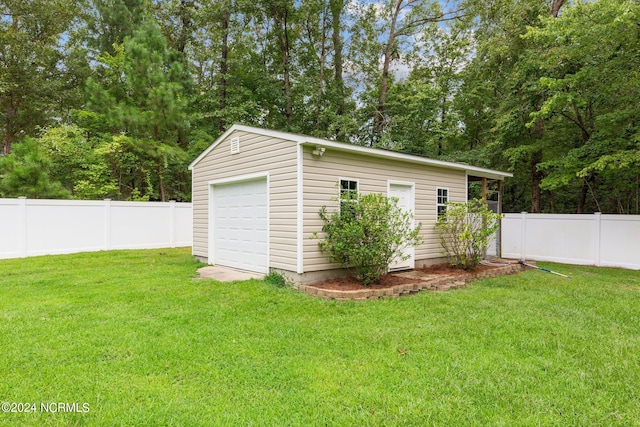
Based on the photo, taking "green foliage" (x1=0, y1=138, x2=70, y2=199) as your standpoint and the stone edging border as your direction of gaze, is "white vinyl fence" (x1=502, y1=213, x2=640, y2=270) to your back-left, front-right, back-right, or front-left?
front-left

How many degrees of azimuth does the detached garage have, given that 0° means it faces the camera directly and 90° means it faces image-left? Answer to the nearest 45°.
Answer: approximately 45°

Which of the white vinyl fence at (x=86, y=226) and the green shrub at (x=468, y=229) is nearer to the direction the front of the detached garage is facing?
the white vinyl fence

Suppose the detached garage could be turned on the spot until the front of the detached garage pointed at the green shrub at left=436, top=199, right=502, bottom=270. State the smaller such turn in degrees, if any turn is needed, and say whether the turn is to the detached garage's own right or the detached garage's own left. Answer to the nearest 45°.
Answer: approximately 135° to the detached garage's own left

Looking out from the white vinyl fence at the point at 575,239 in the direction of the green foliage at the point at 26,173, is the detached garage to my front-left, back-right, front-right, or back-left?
front-left

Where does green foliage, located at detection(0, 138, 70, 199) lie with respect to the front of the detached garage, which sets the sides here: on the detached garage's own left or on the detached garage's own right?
on the detached garage's own right

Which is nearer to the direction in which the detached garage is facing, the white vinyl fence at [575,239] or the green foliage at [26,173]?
the green foliage

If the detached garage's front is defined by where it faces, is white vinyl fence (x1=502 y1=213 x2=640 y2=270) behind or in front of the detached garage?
behind

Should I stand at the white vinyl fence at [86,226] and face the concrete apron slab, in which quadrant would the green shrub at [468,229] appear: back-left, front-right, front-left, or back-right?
front-left
